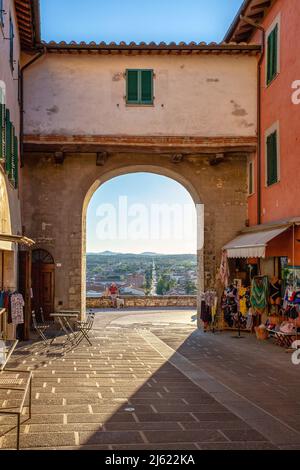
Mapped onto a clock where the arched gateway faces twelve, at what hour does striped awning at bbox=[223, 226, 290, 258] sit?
The striped awning is roughly at 10 o'clock from the arched gateway.

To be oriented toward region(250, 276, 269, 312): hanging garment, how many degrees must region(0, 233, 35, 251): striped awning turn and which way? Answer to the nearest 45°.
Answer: approximately 45° to its left

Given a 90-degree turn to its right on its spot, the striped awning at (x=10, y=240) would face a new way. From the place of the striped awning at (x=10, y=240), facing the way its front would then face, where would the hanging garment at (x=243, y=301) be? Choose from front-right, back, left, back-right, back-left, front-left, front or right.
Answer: back-left

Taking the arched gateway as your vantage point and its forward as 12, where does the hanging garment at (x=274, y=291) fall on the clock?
The hanging garment is roughly at 10 o'clock from the arched gateway.

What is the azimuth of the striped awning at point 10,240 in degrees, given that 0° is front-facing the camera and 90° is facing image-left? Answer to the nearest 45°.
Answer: approximately 270°

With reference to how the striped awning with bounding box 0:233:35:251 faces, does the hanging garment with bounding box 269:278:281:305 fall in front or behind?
in front

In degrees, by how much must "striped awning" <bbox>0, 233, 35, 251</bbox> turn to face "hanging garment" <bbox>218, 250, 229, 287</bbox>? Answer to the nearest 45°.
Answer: approximately 45° to its left

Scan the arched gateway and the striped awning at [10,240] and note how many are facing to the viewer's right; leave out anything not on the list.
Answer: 1

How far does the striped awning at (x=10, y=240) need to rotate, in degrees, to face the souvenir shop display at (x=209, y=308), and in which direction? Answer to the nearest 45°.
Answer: approximately 45° to its left

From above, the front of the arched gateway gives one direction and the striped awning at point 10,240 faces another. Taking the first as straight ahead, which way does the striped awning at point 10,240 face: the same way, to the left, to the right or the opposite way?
to the left
